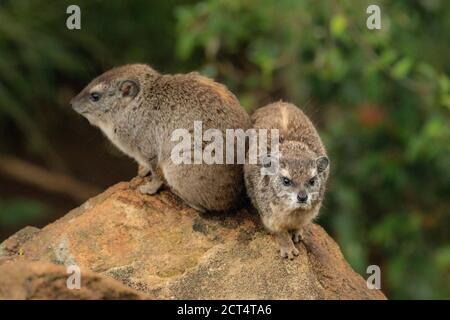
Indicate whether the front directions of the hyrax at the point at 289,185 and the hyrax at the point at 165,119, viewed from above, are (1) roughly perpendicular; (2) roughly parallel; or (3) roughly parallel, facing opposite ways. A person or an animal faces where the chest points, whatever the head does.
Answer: roughly perpendicular

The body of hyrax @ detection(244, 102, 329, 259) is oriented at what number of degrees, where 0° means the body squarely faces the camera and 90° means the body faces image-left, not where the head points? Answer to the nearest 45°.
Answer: approximately 0°

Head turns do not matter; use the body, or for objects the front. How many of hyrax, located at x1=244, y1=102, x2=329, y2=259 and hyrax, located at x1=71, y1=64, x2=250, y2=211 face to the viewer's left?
1

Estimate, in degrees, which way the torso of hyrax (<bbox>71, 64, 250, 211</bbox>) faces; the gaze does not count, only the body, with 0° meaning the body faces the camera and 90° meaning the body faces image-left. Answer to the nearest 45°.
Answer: approximately 90°

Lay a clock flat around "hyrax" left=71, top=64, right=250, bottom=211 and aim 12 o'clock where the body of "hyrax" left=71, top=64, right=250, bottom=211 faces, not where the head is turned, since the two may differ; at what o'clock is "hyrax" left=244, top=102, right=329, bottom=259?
"hyrax" left=244, top=102, right=329, bottom=259 is roughly at 7 o'clock from "hyrax" left=71, top=64, right=250, bottom=211.

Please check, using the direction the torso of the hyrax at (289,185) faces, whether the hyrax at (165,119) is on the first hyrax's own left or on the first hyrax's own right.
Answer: on the first hyrax's own right
